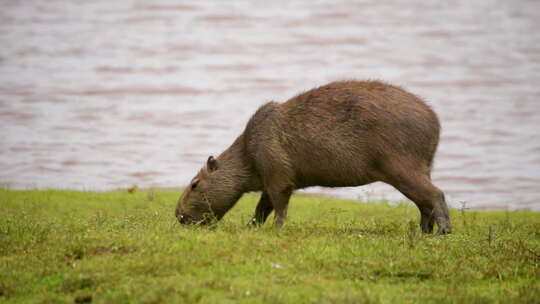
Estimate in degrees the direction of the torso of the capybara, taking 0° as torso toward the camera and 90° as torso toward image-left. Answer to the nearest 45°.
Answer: approximately 90°
